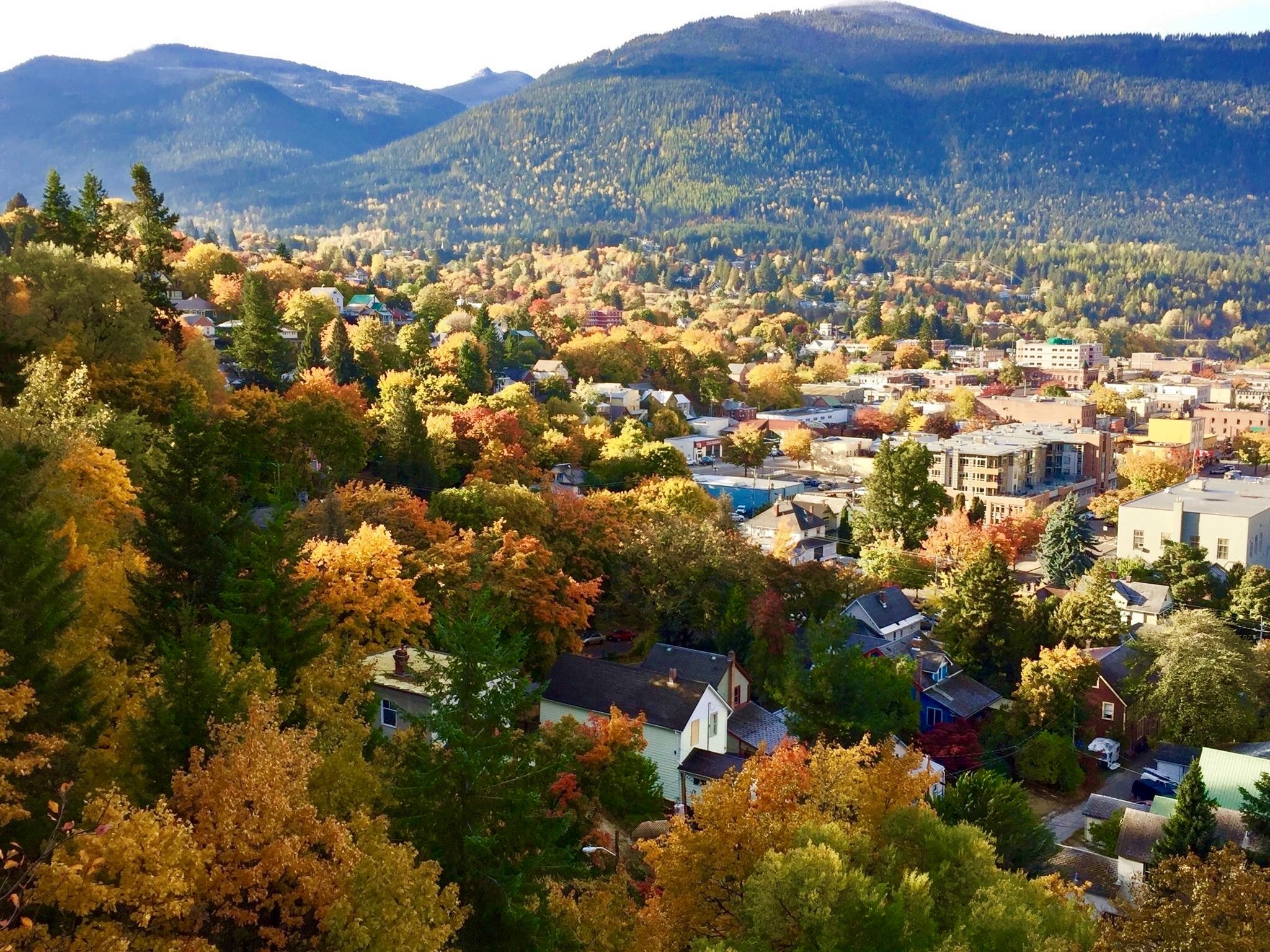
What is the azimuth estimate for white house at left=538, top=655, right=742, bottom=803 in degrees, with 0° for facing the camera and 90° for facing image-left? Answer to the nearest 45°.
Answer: approximately 315°

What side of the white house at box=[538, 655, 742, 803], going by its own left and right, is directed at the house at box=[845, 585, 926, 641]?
left

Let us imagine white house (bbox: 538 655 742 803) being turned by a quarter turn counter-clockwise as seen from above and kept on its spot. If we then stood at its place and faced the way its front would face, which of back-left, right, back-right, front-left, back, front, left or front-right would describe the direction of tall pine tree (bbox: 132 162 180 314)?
left

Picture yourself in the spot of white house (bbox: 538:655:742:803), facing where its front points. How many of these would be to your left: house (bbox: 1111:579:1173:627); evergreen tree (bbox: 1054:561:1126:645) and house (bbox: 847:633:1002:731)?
3

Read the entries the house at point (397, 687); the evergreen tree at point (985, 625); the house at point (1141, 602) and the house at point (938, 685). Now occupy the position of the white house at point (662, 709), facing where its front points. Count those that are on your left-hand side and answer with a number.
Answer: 3

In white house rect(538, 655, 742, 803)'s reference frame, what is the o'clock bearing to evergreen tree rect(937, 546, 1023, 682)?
The evergreen tree is roughly at 9 o'clock from the white house.

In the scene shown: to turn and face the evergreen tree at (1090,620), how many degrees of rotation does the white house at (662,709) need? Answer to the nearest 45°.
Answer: approximately 90° to its left

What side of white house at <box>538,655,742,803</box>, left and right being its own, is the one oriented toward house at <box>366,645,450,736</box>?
right

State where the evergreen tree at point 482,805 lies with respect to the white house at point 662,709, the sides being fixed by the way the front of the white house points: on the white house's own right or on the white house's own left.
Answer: on the white house's own right

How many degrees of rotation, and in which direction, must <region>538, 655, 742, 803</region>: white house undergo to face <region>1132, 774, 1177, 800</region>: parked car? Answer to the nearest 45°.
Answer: approximately 45° to its left

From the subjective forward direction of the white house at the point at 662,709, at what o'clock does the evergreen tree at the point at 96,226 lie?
The evergreen tree is roughly at 6 o'clock from the white house.

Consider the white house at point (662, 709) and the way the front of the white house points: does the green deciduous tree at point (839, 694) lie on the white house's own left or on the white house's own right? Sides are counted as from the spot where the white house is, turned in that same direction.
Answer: on the white house's own left

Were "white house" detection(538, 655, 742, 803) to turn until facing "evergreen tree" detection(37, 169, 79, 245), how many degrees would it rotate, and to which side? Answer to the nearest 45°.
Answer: approximately 180°
